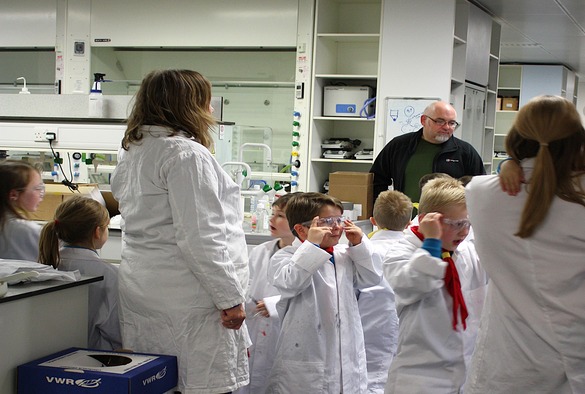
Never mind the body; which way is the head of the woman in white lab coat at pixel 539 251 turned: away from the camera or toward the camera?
away from the camera

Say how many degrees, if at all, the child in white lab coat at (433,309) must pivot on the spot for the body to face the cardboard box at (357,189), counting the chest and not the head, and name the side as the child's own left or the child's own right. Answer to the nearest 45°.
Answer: approximately 135° to the child's own left

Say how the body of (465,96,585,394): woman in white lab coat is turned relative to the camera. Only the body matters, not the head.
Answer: away from the camera

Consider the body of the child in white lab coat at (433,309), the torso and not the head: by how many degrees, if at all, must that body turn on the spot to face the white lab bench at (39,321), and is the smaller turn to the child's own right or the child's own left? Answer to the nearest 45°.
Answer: approximately 135° to the child's own right

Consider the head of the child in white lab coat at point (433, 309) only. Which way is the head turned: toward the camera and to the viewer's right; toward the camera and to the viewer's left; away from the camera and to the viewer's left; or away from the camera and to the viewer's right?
toward the camera and to the viewer's right

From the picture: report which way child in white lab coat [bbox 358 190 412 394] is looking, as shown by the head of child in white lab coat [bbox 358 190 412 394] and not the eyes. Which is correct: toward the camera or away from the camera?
away from the camera

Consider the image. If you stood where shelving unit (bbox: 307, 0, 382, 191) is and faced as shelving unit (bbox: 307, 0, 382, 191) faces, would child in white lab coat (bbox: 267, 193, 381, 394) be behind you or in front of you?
in front

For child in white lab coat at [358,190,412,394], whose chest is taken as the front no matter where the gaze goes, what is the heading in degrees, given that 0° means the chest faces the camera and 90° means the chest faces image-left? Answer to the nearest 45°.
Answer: approximately 180°

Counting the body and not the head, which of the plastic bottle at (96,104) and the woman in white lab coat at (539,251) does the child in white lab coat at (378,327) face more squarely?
the plastic bottle

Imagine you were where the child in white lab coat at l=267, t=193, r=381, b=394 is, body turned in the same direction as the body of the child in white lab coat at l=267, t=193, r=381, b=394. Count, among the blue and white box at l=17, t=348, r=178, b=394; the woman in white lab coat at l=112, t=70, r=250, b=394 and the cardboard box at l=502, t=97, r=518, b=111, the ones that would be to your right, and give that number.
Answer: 2

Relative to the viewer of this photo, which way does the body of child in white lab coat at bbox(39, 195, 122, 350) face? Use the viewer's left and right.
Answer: facing away from the viewer and to the right of the viewer

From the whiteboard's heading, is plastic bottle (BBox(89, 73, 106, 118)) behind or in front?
in front
